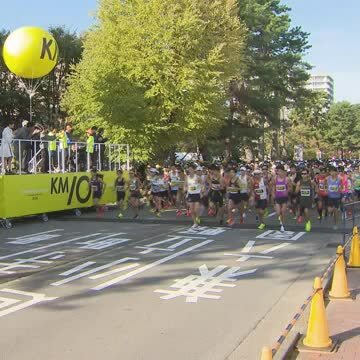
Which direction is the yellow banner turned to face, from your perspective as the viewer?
facing the viewer and to the right of the viewer

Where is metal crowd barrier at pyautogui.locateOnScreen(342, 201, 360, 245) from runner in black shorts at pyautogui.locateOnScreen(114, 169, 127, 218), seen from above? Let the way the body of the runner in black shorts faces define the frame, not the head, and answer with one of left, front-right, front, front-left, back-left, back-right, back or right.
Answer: front-left

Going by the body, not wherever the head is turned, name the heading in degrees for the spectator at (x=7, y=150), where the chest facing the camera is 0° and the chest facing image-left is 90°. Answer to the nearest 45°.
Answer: approximately 270°

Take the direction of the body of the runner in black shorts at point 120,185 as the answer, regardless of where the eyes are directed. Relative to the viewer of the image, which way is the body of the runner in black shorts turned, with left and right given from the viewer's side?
facing the viewer

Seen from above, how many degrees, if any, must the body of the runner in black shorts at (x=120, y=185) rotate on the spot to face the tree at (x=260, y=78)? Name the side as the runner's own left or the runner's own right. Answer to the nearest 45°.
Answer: approximately 135° to the runner's own left

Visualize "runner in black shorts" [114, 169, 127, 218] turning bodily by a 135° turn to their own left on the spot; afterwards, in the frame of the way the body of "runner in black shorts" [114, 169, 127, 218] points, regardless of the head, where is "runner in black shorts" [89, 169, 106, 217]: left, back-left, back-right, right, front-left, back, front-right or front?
left

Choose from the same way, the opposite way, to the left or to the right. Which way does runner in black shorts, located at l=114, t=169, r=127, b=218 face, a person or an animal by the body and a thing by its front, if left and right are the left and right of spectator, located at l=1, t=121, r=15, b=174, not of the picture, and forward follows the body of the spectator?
to the right

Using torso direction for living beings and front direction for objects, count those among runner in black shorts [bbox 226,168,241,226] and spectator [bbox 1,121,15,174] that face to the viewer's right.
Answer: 1

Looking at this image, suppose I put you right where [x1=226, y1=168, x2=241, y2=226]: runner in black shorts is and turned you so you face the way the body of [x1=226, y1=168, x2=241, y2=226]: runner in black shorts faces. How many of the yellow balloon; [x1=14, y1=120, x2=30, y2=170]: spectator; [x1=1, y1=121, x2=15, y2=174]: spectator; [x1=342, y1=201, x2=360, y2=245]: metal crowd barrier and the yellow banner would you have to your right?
4

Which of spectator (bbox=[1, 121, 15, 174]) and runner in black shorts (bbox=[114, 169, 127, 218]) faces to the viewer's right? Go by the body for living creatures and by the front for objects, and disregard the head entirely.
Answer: the spectator

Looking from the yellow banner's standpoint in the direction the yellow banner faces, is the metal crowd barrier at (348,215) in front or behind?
in front

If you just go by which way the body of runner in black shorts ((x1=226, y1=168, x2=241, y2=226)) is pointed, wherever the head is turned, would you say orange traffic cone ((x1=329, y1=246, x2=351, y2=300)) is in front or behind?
in front

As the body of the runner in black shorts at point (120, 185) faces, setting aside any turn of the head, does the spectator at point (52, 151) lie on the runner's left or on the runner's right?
on the runner's right

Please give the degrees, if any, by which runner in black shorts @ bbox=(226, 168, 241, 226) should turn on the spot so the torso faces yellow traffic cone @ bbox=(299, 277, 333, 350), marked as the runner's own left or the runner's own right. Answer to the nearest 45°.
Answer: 0° — they already face it

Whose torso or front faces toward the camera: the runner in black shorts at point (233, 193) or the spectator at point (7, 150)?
the runner in black shorts
